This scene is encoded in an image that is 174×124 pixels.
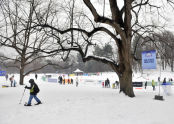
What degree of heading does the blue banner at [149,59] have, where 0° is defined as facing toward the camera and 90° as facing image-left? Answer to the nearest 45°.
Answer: approximately 0°
